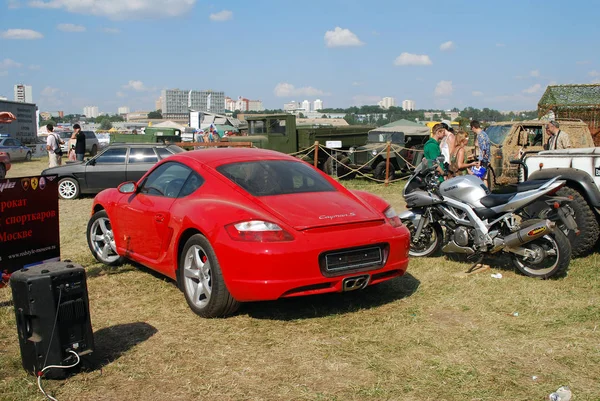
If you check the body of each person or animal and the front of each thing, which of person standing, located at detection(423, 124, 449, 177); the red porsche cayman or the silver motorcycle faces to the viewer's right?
the person standing

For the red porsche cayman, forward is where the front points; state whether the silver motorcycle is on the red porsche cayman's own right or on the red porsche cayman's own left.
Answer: on the red porsche cayman's own right

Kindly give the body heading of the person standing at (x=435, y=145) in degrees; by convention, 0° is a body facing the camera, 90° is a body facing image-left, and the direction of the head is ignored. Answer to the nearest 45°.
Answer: approximately 270°

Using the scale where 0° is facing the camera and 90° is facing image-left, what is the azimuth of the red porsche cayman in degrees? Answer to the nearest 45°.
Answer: approximately 135°

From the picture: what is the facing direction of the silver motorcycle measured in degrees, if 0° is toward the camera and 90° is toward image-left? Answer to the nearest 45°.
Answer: approximately 135°

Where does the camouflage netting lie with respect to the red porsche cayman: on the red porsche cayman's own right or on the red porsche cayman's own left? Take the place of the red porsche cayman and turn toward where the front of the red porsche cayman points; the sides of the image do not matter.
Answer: on the red porsche cayman's own right

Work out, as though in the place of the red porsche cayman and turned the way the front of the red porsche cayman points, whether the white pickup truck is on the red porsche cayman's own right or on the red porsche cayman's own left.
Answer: on the red porsche cayman's own right

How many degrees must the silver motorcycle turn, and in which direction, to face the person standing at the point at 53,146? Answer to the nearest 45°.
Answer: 0° — it already faces them

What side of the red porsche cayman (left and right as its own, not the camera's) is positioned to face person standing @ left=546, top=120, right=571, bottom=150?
right

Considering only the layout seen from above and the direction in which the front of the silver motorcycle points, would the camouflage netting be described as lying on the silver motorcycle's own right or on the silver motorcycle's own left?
on the silver motorcycle's own right

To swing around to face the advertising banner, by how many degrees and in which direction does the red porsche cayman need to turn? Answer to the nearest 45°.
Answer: approximately 45° to its left
